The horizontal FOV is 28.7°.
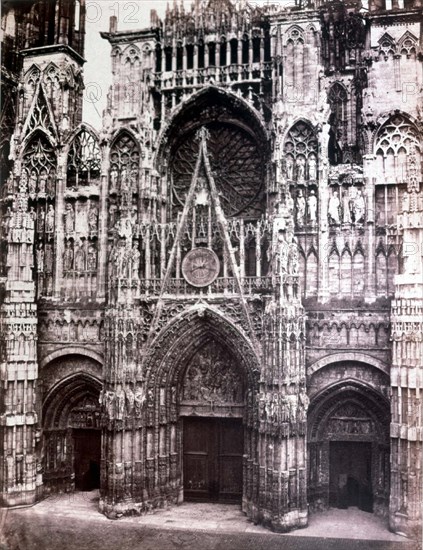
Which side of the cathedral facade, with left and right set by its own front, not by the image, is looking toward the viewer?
front
